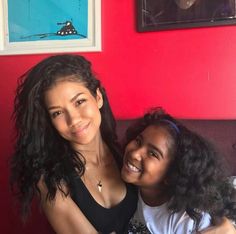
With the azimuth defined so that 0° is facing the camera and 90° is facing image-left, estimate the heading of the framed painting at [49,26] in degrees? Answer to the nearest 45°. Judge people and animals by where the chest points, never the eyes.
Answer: approximately 0°

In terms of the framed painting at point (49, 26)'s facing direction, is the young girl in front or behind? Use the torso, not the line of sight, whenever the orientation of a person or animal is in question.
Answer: in front

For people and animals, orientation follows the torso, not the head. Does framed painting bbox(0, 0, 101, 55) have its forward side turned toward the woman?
yes
